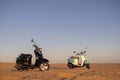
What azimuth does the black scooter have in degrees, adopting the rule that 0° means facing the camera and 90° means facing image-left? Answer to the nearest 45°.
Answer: approximately 270°
